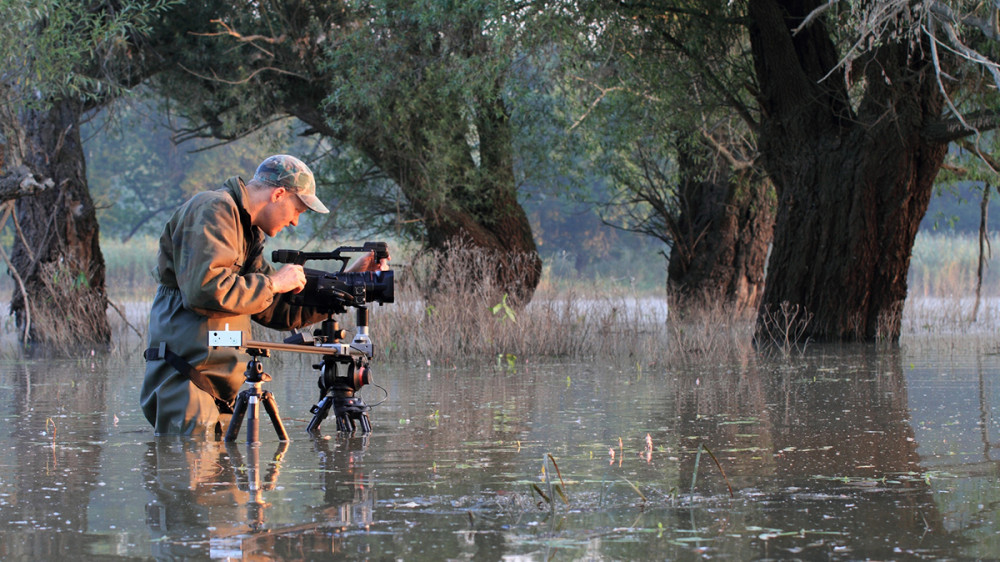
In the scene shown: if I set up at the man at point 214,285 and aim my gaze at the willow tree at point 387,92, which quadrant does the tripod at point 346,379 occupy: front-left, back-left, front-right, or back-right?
front-right

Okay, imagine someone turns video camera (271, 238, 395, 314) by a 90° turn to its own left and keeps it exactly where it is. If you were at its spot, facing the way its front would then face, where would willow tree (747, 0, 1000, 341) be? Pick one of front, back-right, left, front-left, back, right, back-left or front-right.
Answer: front-right

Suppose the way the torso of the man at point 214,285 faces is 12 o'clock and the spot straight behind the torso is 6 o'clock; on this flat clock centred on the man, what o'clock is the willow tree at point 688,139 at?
The willow tree is roughly at 10 o'clock from the man.

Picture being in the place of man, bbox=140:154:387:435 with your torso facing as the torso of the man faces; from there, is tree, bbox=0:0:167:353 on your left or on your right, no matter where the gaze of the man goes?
on your left

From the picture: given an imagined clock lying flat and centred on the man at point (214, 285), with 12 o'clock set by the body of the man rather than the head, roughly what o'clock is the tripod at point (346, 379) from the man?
The tripod is roughly at 11 o'clock from the man.

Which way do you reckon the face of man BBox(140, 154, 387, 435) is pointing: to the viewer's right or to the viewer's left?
to the viewer's right

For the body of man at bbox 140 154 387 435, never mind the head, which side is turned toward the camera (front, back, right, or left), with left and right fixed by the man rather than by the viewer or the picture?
right

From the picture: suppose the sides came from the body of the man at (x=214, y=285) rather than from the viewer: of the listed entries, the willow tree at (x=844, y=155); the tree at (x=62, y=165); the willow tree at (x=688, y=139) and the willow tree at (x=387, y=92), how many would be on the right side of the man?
0

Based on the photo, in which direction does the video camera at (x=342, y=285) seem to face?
to the viewer's right

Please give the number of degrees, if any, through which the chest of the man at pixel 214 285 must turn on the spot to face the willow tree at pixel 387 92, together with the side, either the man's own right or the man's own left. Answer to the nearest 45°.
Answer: approximately 90° to the man's own left

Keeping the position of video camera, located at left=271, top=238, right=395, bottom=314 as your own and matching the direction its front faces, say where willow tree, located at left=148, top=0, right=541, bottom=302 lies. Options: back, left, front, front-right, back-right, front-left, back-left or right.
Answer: left

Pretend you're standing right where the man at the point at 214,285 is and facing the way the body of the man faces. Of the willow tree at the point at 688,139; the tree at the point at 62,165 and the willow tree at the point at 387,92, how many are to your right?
0

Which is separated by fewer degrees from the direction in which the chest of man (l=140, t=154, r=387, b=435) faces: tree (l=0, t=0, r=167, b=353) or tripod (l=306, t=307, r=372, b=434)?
the tripod
